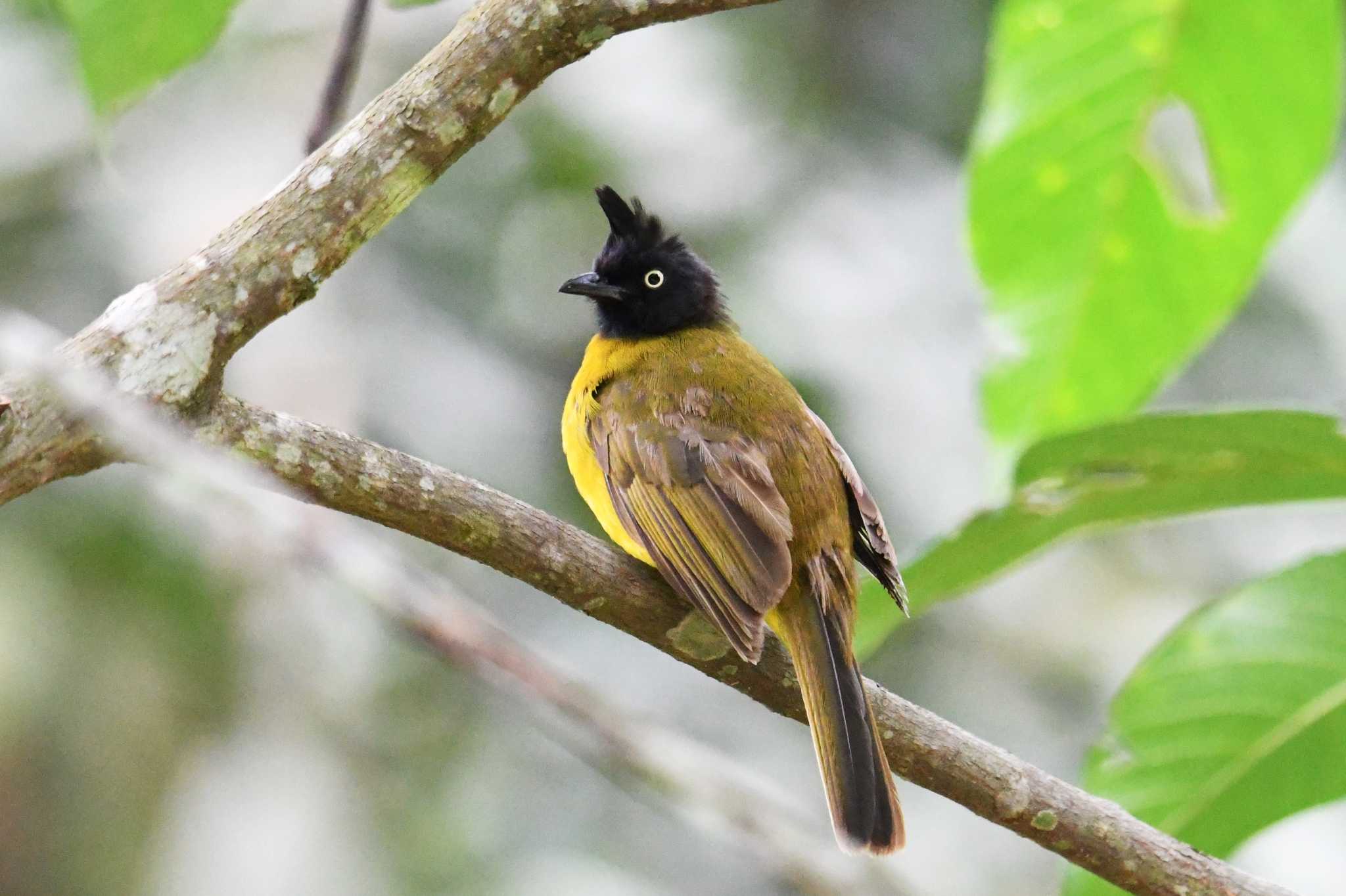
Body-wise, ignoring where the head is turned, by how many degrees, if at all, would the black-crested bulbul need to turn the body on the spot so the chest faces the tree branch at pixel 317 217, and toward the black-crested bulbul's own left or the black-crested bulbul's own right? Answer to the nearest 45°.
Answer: approximately 90° to the black-crested bulbul's own left

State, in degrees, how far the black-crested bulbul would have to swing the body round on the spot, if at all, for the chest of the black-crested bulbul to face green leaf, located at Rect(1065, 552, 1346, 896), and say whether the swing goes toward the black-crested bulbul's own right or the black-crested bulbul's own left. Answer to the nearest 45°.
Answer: approximately 135° to the black-crested bulbul's own right

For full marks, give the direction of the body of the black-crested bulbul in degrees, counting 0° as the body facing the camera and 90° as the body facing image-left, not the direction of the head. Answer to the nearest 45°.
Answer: approximately 135°

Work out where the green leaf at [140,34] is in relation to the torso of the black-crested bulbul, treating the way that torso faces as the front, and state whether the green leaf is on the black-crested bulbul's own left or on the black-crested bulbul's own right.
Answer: on the black-crested bulbul's own left
